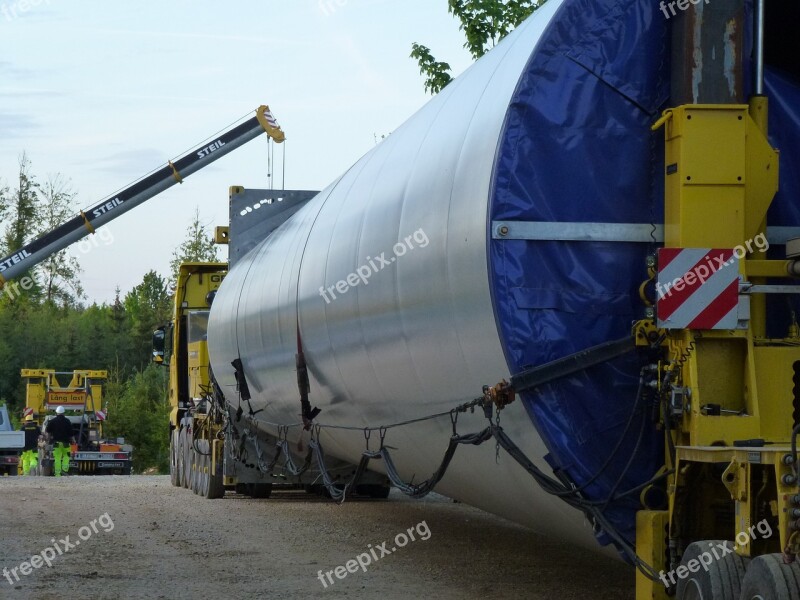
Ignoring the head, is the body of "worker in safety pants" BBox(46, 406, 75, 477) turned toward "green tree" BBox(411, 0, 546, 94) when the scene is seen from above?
no

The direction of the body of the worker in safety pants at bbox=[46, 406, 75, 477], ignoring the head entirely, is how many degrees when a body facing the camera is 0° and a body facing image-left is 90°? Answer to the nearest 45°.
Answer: approximately 180°

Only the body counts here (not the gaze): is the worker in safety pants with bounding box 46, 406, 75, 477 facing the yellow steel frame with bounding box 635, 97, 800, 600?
no

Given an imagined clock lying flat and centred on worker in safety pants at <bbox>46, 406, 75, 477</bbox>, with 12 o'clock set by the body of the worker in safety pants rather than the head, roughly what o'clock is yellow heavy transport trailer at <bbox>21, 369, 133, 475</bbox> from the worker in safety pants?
The yellow heavy transport trailer is roughly at 12 o'clock from the worker in safety pants.

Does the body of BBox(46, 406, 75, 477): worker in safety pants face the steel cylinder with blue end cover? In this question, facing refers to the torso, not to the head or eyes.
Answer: no
